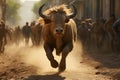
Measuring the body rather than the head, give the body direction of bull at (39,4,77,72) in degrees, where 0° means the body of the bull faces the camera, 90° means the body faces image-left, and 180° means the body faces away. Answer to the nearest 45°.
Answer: approximately 0°
